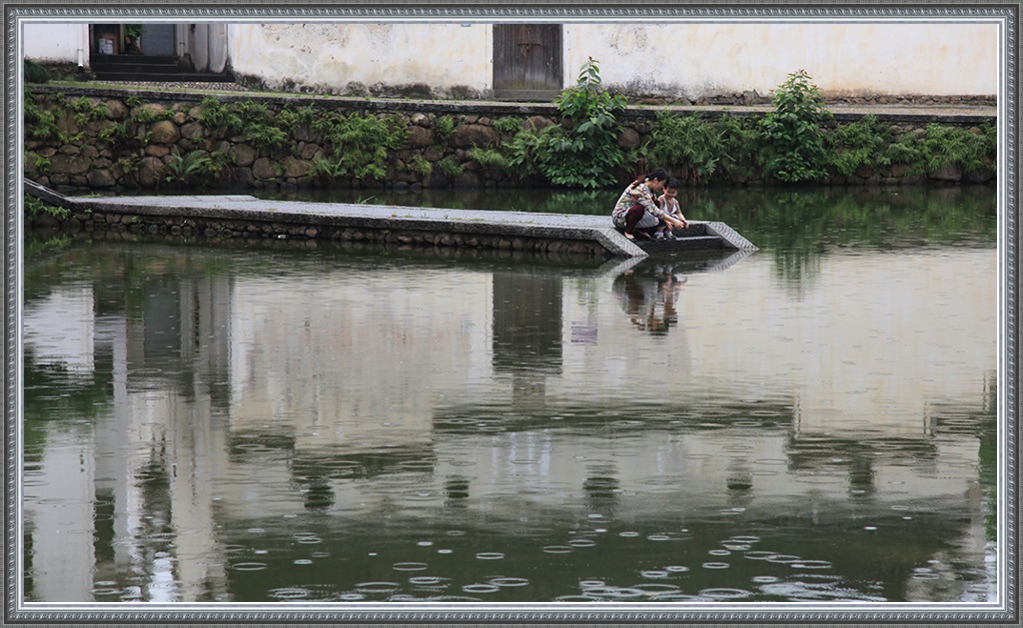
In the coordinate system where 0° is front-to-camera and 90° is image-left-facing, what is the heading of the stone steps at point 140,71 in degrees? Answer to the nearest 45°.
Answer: approximately 0°

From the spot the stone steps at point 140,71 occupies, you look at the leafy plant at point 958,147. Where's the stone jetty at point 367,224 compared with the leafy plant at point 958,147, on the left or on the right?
right

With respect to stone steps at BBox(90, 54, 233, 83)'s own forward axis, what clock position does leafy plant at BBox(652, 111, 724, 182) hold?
The leafy plant is roughly at 10 o'clock from the stone steps.

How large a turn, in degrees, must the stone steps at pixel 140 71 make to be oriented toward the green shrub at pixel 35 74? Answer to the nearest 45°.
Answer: approximately 45° to its right

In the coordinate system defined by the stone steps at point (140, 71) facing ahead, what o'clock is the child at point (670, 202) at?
The child is roughly at 11 o'clock from the stone steps.

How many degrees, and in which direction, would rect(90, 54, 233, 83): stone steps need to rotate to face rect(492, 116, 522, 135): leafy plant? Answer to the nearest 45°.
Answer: approximately 45° to its left

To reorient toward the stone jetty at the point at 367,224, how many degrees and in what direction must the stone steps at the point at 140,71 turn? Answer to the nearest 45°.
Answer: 0° — it already faces it

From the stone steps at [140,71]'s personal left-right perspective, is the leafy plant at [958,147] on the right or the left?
on its left

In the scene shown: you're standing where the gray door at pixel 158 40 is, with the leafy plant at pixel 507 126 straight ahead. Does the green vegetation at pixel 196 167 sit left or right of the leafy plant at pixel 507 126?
right

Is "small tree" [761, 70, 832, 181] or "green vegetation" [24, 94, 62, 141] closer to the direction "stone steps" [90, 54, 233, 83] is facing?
the green vegetation

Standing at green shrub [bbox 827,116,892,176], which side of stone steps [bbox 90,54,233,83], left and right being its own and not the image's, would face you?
left
